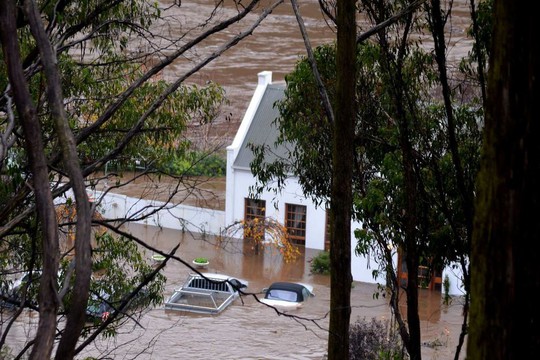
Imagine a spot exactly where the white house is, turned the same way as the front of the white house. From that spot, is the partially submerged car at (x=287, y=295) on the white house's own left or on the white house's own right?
on the white house's own left

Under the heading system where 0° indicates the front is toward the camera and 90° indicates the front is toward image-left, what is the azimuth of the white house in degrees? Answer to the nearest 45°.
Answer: approximately 45°
